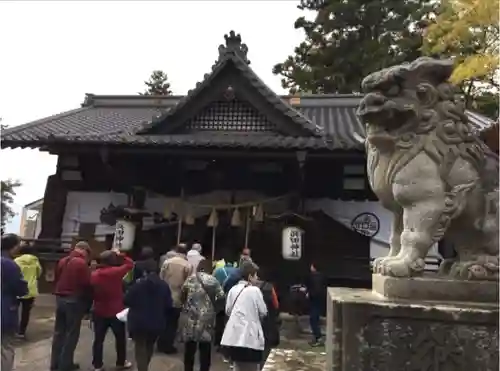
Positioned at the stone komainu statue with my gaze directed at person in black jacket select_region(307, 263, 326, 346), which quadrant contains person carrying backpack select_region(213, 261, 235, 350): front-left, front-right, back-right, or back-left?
front-left

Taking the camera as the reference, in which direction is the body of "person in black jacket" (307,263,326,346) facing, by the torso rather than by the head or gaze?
to the viewer's left

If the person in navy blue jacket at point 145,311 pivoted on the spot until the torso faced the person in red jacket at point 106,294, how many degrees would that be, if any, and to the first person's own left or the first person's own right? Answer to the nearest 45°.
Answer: approximately 45° to the first person's own left

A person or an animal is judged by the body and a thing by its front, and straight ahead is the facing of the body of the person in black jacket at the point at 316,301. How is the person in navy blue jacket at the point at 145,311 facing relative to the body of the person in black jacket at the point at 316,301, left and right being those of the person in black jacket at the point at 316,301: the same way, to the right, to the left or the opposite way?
to the right

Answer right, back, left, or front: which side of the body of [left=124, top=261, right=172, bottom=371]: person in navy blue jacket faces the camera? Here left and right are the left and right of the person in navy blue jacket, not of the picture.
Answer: back

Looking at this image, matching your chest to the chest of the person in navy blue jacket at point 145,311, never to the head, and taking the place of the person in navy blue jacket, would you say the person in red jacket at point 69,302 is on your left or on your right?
on your left

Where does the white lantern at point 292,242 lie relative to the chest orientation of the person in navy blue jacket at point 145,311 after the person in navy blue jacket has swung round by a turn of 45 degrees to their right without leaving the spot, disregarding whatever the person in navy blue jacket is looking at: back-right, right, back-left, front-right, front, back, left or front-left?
front

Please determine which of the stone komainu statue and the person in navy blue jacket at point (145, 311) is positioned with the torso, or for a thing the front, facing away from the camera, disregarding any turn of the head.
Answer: the person in navy blue jacket

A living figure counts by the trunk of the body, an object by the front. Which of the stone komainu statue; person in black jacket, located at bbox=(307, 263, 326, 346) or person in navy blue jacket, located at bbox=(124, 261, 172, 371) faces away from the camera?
person in navy blue jacket, located at bbox=(124, 261, 172, 371)

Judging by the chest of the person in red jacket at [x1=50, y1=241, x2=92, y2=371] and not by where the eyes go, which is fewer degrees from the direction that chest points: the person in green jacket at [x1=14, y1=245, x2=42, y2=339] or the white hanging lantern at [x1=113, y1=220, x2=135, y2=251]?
the white hanging lantern

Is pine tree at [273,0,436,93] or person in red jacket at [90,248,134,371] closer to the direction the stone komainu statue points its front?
the person in red jacket

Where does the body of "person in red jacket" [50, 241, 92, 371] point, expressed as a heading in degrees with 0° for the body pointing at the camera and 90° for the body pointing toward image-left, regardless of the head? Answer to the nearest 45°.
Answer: approximately 225°

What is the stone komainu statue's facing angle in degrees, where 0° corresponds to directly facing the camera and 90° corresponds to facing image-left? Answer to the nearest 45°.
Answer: approximately 90°

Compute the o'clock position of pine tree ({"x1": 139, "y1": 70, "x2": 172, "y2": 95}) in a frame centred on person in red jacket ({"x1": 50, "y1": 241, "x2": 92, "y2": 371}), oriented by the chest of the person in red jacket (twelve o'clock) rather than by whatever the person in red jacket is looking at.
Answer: The pine tree is roughly at 11 o'clock from the person in red jacket.

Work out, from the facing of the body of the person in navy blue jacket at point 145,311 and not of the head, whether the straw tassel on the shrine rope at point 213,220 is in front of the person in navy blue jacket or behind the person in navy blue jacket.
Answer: in front

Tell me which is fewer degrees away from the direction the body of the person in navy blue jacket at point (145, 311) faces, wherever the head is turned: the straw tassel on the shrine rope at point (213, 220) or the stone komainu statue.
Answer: the straw tassel on the shrine rope

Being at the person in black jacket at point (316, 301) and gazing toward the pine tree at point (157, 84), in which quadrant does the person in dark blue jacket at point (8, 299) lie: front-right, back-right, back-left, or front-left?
back-left

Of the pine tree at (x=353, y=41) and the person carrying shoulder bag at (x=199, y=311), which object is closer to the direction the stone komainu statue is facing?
the person carrying shoulder bag

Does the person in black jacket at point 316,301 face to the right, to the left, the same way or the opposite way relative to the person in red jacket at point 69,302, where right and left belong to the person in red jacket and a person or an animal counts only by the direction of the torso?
to the left
